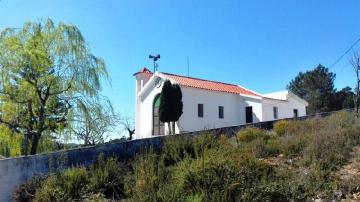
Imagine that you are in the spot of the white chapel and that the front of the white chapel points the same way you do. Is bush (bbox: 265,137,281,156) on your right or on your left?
on your left

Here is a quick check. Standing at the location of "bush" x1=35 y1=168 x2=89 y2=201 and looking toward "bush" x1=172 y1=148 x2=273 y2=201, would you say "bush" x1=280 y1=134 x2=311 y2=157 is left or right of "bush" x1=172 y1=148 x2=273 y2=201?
left

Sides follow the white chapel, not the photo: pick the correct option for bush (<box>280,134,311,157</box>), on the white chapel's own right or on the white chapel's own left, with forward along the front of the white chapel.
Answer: on the white chapel's own left

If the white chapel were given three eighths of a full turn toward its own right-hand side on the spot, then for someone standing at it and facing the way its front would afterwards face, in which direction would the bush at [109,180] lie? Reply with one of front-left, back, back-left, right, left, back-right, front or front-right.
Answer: back

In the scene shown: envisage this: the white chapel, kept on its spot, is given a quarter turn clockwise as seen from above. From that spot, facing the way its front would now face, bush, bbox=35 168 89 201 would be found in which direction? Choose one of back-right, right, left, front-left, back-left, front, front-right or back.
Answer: back-left

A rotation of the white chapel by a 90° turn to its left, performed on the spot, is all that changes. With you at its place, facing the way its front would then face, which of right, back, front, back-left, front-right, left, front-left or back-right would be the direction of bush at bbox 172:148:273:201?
front-right

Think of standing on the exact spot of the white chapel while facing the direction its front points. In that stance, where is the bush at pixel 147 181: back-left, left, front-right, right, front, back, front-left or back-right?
front-left

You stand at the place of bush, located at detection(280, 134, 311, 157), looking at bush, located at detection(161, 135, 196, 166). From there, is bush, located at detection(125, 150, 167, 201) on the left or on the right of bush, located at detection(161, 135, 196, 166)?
left

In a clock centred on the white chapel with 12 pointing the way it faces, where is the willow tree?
The willow tree is roughly at 11 o'clock from the white chapel.

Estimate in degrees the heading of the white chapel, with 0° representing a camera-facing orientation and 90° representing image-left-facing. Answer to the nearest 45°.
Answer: approximately 45°

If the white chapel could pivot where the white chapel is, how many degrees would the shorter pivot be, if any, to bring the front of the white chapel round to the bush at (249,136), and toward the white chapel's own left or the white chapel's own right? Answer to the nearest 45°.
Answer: approximately 45° to the white chapel's own left
